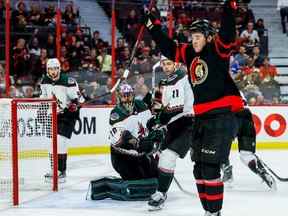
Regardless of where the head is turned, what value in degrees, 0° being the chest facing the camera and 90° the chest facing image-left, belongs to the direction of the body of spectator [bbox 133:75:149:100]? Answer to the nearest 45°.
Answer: approximately 0°

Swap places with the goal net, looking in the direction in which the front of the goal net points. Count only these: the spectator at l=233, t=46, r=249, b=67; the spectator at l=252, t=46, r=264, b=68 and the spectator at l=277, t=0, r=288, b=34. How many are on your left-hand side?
3

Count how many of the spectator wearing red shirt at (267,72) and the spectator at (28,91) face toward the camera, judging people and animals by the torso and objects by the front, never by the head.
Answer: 2

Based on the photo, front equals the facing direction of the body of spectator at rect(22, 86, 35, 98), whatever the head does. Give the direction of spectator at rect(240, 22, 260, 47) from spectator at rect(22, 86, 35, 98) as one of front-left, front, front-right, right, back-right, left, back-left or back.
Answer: left

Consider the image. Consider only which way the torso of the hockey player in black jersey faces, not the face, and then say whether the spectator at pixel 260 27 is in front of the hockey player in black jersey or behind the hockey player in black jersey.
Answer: behind

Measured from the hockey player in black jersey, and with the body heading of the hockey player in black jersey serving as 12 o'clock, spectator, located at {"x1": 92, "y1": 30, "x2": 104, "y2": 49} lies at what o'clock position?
The spectator is roughly at 4 o'clock from the hockey player in black jersey.

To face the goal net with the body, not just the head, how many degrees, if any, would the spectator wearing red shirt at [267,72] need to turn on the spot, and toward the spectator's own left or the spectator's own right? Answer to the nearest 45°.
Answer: approximately 45° to the spectator's own right

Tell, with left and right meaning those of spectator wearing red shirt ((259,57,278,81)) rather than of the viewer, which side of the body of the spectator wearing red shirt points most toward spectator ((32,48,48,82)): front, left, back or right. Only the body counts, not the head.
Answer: right

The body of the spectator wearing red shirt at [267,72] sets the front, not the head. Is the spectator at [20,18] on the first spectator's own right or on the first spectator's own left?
on the first spectator's own right

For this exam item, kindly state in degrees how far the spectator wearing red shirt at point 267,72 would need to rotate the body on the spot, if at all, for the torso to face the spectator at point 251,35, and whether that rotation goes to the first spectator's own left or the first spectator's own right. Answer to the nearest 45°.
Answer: approximately 180°

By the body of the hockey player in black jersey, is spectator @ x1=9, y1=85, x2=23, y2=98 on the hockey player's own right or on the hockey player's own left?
on the hockey player's own right

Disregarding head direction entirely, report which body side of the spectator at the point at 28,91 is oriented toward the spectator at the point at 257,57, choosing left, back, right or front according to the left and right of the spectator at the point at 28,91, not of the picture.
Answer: left

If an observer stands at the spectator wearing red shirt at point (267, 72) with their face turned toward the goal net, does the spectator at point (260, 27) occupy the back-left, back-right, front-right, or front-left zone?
back-right
